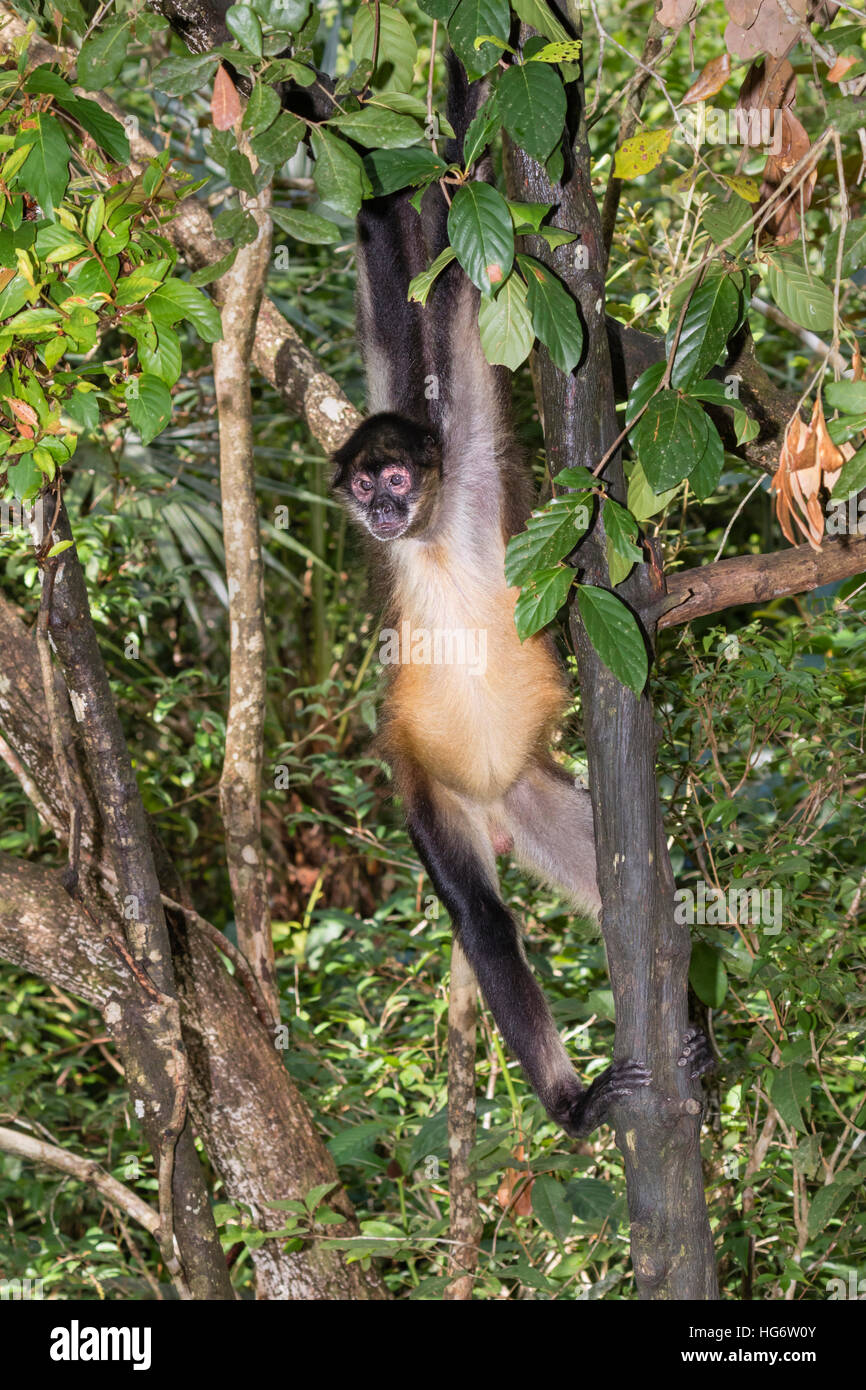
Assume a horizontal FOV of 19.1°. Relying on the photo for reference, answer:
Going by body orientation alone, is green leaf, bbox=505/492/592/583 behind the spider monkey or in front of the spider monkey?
in front

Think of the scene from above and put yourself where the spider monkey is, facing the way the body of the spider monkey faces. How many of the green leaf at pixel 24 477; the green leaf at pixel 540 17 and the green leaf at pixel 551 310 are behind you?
0

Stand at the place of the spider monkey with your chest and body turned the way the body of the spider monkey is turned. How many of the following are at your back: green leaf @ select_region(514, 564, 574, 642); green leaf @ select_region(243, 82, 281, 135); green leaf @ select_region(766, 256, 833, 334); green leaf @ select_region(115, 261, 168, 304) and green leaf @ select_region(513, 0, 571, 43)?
0

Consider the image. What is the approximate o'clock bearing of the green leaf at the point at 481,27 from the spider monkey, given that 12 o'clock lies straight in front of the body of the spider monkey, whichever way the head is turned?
The green leaf is roughly at 12 o'clock from the spider monkey.

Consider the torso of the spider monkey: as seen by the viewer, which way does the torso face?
toward the camera

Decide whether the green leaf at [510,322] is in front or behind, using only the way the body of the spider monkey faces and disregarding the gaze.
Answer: in front
